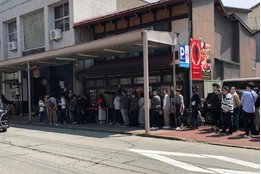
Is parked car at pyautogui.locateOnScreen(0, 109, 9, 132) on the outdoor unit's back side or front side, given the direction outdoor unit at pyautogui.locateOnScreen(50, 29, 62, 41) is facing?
on the front side

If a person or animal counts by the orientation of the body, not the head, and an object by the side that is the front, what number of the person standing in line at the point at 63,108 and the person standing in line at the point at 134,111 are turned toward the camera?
0

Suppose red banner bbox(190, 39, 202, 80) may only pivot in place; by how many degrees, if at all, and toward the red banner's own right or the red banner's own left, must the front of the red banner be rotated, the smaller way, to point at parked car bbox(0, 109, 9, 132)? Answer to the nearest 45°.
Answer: approximately 90° to the red banner's own right

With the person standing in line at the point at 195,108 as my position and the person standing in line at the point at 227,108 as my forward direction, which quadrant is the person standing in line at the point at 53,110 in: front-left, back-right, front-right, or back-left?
back-right

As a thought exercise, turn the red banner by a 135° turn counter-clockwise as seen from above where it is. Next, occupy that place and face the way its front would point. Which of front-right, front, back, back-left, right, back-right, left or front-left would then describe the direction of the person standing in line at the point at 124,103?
back-left

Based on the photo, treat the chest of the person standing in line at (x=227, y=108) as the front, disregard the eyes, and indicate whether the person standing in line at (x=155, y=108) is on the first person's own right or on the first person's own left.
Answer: on the first person's own right

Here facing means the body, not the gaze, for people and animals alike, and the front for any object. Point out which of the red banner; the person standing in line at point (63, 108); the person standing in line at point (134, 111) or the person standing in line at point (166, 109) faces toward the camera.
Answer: the red banner

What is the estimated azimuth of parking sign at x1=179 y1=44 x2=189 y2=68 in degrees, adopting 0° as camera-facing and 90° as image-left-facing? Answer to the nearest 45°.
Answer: approximately 0°

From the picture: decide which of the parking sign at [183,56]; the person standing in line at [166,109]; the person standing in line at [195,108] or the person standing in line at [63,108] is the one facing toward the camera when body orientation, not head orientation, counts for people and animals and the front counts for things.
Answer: the parking sign
